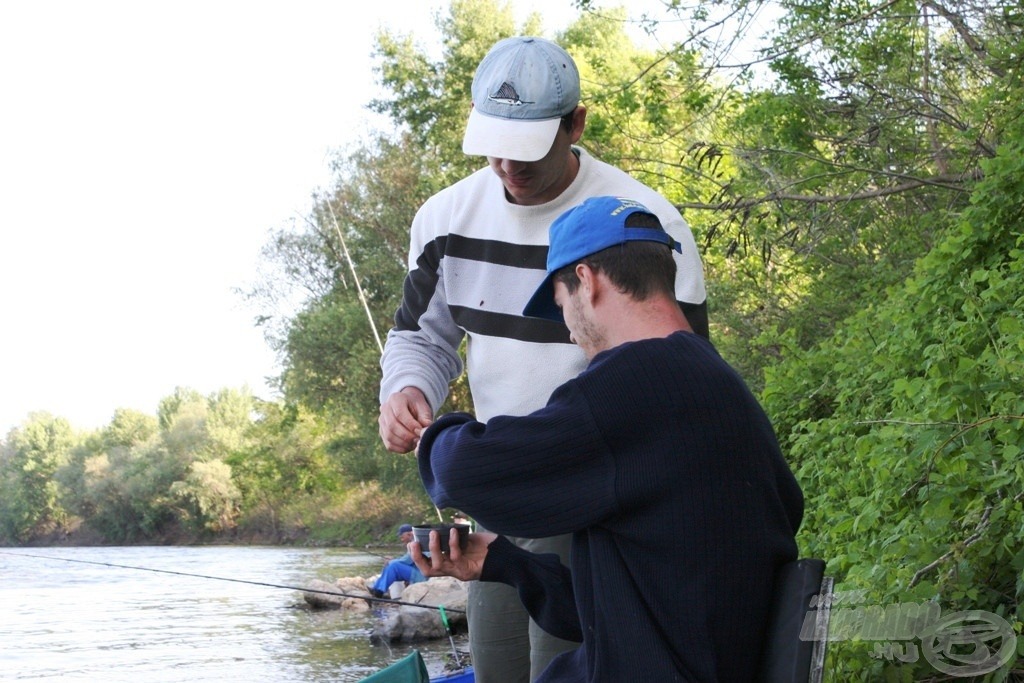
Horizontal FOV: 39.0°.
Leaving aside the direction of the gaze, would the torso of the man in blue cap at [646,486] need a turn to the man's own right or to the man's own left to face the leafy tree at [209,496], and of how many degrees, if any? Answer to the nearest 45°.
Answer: approximately 45° to the man's own right

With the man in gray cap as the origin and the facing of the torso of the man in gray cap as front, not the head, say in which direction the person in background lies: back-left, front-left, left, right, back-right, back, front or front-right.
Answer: back-right

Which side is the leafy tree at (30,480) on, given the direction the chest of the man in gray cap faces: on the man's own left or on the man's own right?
on the man's own right

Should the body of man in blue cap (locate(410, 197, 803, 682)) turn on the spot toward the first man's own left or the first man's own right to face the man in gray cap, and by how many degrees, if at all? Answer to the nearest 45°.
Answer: approximately 45° to the first man's own right

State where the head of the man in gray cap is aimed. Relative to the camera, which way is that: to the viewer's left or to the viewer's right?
to the viewer's left

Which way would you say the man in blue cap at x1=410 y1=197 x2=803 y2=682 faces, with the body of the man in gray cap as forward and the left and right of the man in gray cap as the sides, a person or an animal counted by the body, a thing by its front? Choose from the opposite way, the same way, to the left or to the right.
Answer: to the right

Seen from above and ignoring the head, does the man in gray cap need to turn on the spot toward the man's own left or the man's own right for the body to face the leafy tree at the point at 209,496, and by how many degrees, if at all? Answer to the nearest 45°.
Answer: approximately 135° to the man's own right

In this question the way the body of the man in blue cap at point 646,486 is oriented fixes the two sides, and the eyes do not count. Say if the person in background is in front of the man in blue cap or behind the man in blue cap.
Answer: in front

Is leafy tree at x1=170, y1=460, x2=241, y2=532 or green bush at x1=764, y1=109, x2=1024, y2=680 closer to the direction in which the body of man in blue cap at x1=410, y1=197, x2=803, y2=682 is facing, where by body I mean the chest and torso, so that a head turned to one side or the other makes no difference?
the leafy tree

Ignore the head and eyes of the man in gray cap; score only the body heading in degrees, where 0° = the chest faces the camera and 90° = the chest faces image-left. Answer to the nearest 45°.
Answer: approximately 45°

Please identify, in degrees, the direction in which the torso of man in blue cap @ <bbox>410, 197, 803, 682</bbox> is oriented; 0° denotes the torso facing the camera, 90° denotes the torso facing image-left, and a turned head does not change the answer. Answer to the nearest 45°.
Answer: approximately 135°

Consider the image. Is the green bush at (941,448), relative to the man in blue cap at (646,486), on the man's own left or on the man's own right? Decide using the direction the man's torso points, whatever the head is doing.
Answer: on the man's own right
